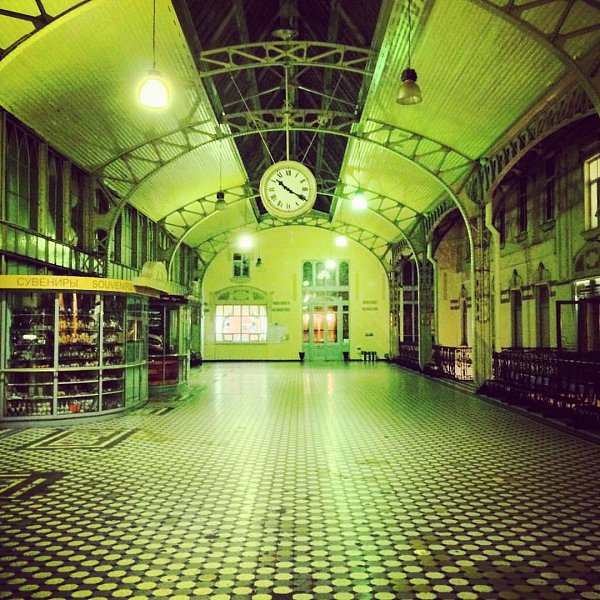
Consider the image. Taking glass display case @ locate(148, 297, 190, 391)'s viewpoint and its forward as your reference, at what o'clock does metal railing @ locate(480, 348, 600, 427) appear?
The metal railing is roughly at 12 o'clock from the glass display case.

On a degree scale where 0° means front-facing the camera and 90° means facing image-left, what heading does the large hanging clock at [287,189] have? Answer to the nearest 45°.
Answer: approximately 0°

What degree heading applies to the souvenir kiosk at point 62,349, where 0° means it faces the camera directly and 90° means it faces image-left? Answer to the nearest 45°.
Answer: approximately 315°

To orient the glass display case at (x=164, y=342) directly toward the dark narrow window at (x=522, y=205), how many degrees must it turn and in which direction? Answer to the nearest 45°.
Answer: approximately 45° to its left

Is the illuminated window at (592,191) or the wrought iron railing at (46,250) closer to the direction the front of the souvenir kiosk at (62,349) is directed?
the illuminated window

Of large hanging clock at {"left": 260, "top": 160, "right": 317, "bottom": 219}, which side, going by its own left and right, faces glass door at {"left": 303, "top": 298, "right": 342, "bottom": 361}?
back

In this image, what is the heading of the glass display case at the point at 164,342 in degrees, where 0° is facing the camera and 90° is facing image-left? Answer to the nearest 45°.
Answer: approximately 315°

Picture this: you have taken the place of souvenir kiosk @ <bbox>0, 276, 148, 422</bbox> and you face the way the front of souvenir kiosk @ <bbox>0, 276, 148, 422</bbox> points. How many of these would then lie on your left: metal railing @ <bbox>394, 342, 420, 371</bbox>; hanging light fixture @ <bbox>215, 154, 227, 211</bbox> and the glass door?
3
